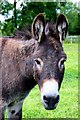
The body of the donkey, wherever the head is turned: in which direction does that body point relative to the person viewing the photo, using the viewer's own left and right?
facing the viewer and to the right of the viewer
